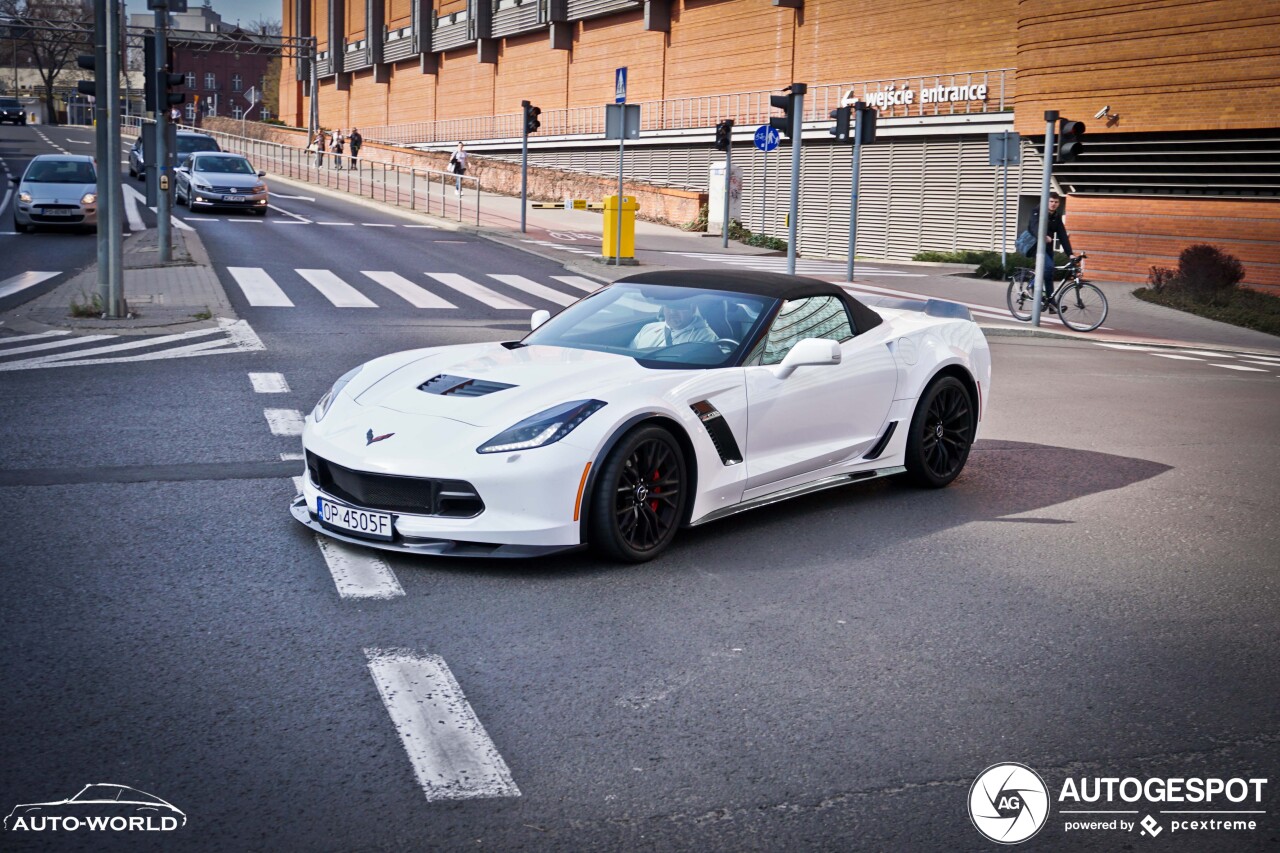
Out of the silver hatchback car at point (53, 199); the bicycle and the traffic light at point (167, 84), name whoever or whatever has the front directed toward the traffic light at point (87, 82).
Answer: the silver hatchback car

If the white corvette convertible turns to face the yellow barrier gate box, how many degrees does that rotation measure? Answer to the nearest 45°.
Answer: approximately 135° to its right

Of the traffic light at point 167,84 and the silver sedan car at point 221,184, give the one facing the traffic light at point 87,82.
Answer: the silver sedan car

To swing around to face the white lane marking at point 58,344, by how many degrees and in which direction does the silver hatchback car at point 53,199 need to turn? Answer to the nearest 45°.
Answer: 0° — it already faces it

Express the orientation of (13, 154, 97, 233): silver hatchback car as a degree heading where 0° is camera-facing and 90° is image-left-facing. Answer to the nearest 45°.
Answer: approximately 0°

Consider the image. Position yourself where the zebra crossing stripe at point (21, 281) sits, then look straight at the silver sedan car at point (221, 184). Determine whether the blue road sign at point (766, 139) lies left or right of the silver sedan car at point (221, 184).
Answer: right
